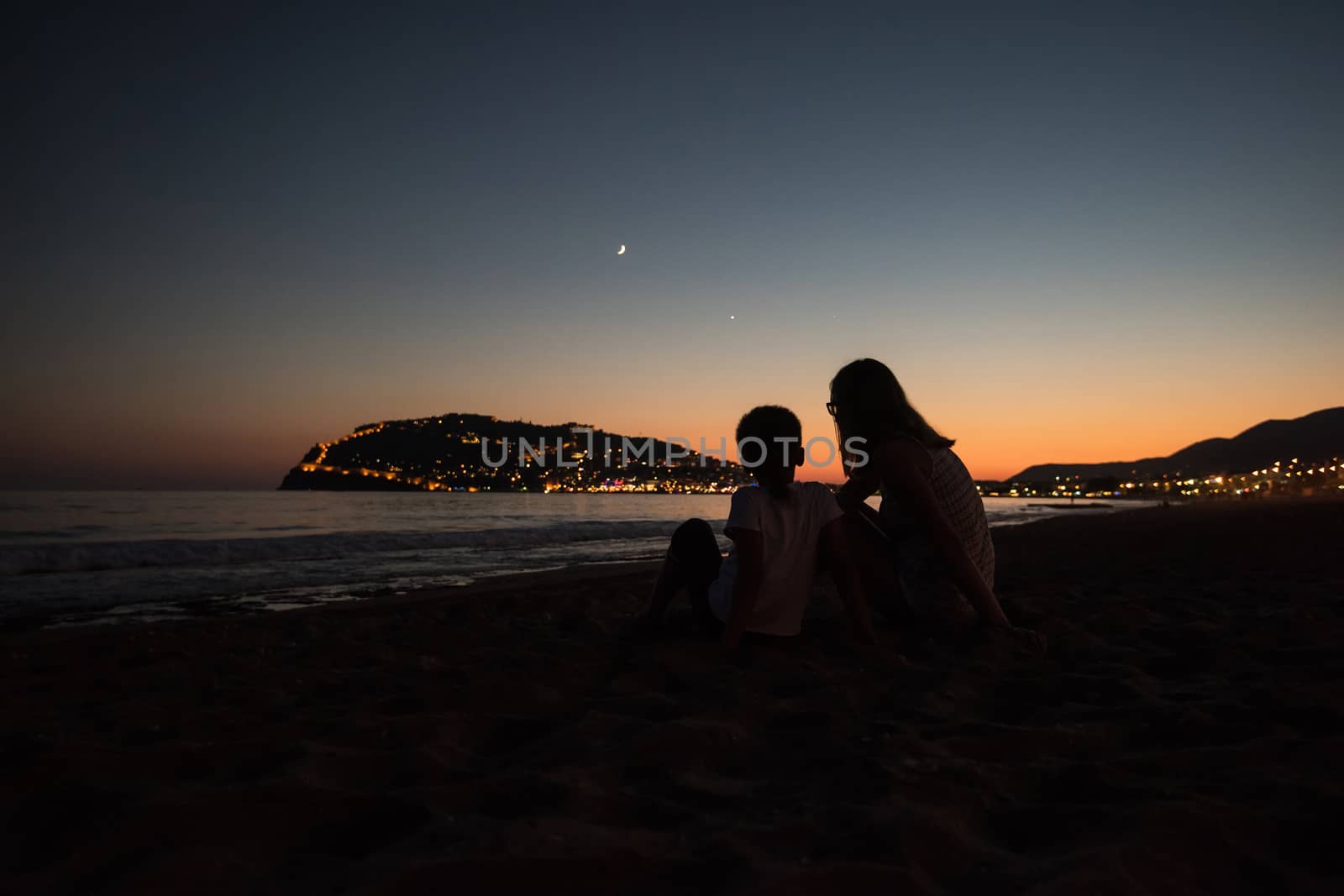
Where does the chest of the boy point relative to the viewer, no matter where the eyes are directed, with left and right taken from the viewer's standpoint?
facing away from the viewer and to the left of the viewer

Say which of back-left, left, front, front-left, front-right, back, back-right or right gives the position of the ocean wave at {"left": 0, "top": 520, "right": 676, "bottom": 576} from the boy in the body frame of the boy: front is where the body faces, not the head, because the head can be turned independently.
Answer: front

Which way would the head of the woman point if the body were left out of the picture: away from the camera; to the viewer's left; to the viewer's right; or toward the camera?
to the viewer's left

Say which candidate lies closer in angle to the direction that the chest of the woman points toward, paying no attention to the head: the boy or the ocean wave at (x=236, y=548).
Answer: the ocean wave

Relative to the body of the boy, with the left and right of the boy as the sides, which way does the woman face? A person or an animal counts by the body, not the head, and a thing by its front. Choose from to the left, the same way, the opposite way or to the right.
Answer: the same way

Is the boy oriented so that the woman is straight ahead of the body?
no

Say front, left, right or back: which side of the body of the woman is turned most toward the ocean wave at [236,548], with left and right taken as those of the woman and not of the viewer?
front

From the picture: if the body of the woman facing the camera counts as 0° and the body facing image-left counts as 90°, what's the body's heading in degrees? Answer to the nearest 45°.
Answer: approximately 135°

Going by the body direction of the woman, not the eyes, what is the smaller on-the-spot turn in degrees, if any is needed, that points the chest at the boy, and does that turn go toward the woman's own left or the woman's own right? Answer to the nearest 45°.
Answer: approximately 90° to the woman's own left

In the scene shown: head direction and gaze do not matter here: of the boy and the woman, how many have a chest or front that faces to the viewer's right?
0
